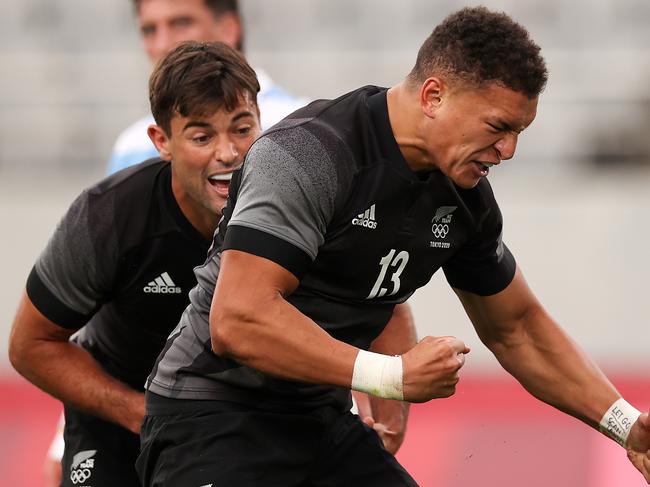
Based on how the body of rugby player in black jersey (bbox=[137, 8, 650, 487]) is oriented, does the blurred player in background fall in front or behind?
behind

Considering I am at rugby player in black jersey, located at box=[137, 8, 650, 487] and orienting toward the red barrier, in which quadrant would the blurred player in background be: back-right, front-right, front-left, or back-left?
front-left

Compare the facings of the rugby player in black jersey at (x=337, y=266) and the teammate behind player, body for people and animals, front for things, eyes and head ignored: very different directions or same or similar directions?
same or similar directions

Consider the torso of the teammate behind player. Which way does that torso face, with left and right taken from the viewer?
facing the viewer and to the right of the viewer

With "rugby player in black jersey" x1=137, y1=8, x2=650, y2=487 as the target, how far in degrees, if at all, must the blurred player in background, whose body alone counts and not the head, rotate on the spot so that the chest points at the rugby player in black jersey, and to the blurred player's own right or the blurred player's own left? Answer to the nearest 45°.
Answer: approximately 45° to the blurred player's own left

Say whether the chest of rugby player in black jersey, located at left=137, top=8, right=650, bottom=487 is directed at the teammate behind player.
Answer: no

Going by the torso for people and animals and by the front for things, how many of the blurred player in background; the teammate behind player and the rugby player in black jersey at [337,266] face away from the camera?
0

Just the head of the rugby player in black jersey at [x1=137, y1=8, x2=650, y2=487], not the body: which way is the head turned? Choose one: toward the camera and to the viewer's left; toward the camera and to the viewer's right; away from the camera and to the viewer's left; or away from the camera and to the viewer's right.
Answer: toward the camera and to the viewer's right

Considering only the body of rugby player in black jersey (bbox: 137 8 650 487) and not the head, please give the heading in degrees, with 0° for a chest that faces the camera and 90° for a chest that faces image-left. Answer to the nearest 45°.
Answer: approximately 315°

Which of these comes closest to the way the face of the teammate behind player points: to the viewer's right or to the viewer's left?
to the viewer's right

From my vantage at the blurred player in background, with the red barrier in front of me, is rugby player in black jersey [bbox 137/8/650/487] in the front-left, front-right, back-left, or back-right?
back-right

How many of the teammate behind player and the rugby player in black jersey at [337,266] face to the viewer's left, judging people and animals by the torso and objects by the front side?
0

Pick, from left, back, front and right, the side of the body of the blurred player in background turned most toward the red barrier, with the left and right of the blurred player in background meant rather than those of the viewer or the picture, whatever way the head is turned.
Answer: back
